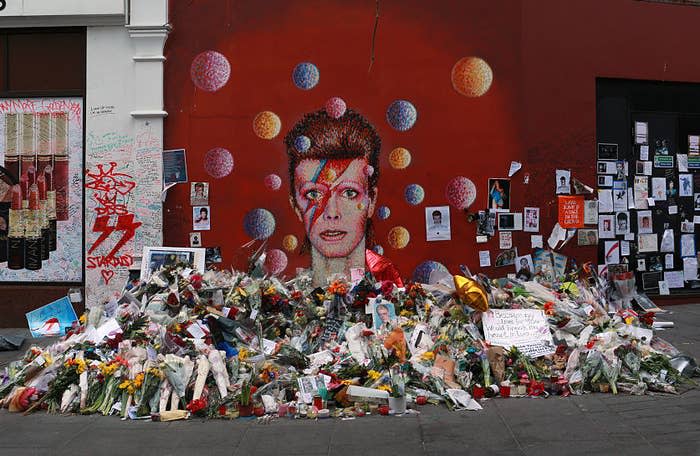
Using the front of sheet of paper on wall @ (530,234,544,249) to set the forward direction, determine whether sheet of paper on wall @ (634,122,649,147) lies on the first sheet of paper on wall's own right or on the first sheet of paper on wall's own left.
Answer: on the first sheet of paper on wall's own left

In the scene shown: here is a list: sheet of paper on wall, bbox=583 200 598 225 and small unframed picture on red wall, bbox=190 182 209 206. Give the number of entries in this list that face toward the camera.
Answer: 2

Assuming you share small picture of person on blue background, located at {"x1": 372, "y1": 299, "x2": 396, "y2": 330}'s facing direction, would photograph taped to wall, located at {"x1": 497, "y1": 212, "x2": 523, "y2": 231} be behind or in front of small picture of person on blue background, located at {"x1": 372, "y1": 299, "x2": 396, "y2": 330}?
behind

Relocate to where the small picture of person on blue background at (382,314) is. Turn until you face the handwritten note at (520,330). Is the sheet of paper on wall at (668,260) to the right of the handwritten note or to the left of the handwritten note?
left
